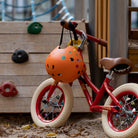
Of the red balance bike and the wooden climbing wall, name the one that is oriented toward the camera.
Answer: the wooden climbing wall

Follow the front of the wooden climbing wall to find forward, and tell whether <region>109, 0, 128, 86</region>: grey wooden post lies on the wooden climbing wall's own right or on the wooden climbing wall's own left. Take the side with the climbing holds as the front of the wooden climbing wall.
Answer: on the wooden climbing wall's own left

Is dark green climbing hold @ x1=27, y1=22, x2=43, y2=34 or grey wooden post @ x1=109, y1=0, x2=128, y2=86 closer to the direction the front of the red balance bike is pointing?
the dark green climbing hold

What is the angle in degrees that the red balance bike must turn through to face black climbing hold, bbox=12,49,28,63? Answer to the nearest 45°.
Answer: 0° — it already faces it

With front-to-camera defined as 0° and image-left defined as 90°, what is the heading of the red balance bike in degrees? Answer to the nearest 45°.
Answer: approximately 135°

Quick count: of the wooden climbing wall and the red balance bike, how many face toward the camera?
1

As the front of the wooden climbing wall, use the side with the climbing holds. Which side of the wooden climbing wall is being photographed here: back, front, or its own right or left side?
front

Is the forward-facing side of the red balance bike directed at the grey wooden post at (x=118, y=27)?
no

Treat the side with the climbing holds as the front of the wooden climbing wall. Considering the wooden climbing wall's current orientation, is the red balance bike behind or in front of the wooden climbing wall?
in front

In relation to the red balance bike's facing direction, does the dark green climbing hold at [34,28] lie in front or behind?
in front
